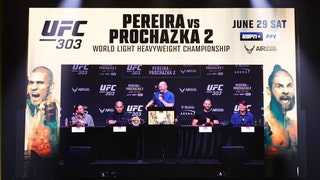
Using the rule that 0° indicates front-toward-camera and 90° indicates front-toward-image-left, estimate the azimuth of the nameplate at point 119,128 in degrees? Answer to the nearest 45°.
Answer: approximately 0°
